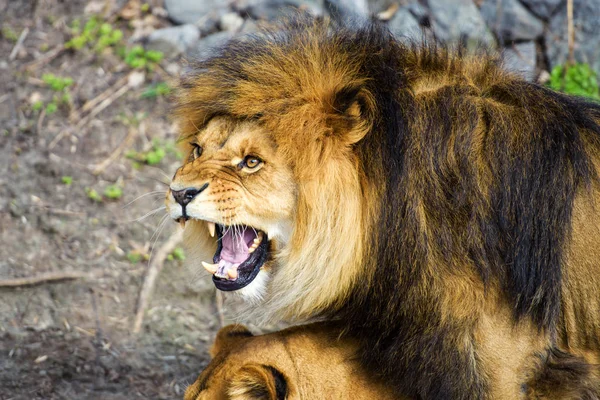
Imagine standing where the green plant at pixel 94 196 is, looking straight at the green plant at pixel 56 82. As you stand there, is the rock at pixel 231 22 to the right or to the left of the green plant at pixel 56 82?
right

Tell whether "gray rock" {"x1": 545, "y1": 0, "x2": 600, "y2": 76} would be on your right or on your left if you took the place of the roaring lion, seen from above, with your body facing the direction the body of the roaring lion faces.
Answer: on your right

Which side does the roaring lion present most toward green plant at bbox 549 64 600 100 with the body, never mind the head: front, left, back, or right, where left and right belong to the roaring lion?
right

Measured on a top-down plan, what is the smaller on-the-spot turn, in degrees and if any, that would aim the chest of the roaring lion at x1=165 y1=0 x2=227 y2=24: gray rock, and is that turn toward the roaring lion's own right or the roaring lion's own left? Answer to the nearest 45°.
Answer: approximately 45° to the roaring lion's own right

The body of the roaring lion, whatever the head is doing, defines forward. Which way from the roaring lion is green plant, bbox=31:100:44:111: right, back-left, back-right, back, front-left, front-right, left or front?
front-right

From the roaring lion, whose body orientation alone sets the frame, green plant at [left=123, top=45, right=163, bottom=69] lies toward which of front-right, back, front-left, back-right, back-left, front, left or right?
front-right

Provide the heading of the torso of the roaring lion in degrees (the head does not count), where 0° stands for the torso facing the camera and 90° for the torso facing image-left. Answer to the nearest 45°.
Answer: approximately 90°

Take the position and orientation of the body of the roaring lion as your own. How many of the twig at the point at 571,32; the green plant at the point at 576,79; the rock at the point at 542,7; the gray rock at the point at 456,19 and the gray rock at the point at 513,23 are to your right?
5

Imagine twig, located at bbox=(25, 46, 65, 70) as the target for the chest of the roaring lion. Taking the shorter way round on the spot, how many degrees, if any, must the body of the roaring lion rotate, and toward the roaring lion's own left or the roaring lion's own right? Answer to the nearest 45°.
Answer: approximately 45° to the roaring lion's own right

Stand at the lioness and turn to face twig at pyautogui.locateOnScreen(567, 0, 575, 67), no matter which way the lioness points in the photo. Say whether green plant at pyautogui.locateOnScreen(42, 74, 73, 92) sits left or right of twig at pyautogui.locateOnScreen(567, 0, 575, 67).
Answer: left

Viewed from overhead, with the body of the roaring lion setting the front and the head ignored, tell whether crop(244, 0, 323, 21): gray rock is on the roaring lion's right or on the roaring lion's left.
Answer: on the roaring lion's right

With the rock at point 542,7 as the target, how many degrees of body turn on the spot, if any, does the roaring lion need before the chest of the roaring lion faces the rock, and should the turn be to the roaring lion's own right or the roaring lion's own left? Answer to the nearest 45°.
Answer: approximately 90° to the roaring lion's own right
